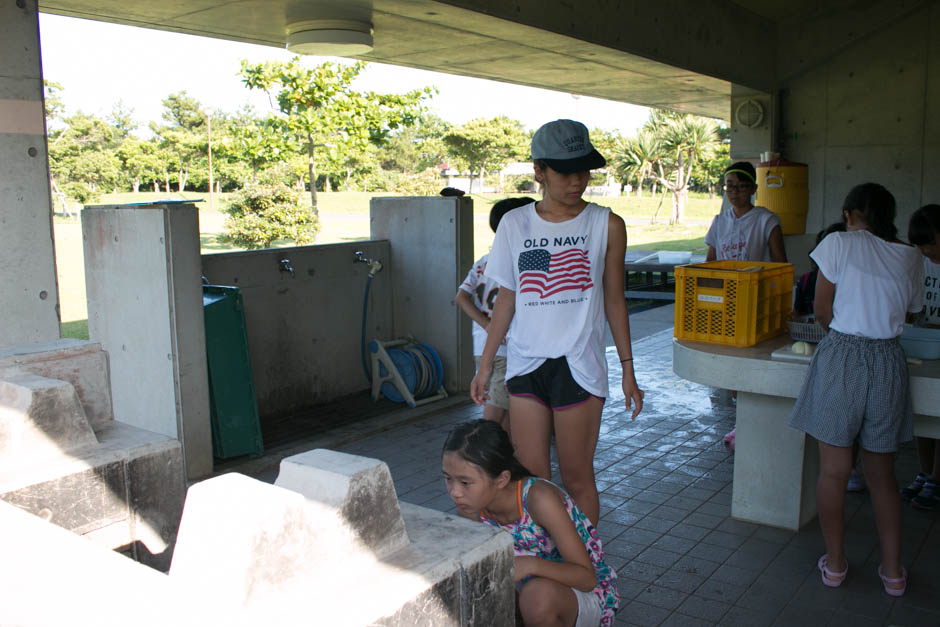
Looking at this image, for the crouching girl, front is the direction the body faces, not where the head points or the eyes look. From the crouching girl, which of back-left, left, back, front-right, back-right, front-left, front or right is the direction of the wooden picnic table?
back-right

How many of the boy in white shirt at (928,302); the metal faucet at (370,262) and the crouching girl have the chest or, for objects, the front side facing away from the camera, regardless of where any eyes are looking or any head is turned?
0

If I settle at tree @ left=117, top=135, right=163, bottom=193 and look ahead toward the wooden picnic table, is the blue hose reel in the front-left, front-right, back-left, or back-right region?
front-right

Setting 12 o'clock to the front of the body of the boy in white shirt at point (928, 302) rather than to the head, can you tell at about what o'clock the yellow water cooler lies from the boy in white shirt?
The yellow water cooler is roughly at 4 o'clock from the boy in white shirt.

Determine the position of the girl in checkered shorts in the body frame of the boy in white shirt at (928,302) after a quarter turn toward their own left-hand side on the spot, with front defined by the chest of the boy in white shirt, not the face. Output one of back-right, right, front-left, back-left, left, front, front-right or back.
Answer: front-right

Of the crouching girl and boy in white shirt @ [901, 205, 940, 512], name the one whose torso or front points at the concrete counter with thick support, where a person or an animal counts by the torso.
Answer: the boy in white shirt

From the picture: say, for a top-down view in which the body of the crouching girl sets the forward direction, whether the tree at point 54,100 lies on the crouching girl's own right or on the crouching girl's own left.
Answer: on the crouching girl's own right

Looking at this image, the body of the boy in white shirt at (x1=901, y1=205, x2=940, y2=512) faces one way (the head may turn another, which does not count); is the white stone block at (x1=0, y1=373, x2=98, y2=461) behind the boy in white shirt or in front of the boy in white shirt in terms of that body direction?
in front

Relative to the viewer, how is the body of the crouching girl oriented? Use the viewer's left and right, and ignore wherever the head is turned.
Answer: facing the viewer and to the left of the viewer

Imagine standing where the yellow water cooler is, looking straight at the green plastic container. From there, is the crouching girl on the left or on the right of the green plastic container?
left

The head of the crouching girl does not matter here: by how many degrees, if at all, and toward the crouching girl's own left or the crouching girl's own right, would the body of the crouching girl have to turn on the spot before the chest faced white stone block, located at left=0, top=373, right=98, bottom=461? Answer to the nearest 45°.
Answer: approximately 45° to the crouching girl's own right

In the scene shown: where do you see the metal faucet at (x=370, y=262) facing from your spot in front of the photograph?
facing the viewer and to the right of the viewer

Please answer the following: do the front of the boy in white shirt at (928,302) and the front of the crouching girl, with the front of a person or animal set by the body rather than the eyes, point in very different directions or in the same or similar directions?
same or similar directions

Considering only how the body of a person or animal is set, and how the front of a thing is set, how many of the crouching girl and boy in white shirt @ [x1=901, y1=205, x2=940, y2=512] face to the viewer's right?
0

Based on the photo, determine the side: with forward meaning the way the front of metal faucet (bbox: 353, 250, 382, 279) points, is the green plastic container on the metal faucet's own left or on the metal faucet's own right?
on the metal faucet's own right

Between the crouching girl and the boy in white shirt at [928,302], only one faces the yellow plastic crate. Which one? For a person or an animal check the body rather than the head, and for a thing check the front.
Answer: the boy in white shirt

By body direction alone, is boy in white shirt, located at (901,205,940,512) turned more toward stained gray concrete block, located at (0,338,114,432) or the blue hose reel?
the stained gray concrete block

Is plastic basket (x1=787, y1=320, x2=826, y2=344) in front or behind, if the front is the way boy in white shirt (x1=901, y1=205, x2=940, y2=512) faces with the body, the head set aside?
in front

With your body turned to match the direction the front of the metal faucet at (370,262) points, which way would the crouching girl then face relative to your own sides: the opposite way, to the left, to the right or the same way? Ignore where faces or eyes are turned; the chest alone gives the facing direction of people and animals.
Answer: to the right

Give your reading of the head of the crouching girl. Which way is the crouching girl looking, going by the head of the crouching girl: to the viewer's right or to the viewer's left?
to the viewer's left
